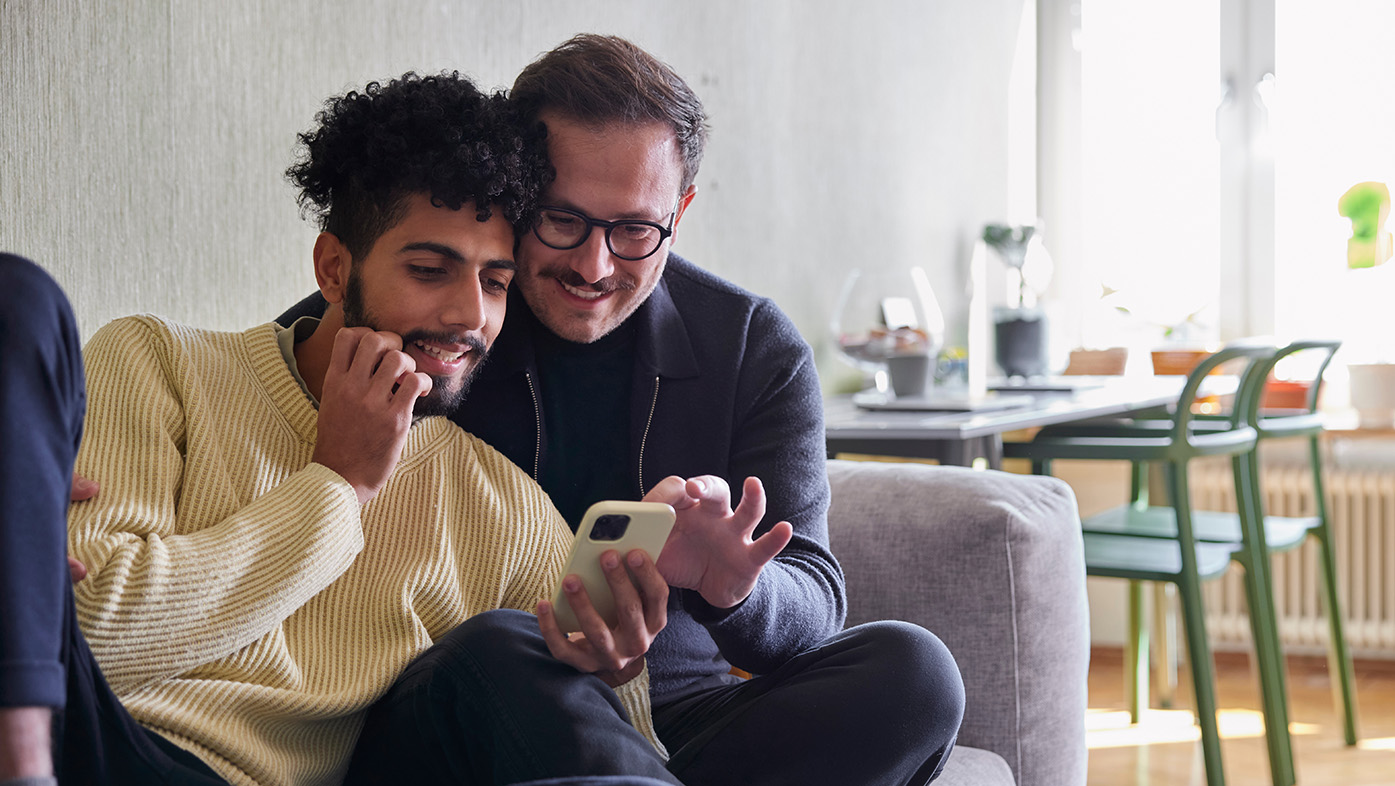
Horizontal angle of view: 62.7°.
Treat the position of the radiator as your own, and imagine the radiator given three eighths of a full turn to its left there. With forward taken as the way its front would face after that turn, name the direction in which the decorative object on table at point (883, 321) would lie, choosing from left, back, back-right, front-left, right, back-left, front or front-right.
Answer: back

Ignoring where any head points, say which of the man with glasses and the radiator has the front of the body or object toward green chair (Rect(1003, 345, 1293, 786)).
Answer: the radiator

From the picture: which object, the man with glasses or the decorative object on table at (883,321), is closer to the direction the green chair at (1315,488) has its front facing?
the decorative object on table

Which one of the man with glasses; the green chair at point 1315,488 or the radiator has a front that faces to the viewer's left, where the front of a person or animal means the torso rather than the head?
the green chair

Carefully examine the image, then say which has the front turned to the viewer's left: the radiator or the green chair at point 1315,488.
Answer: the green chair

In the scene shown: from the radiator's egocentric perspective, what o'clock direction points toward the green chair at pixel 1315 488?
The green chair is roughly at 12 o'clock from the radiator.

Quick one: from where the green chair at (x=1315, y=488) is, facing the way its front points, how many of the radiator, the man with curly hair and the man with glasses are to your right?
1

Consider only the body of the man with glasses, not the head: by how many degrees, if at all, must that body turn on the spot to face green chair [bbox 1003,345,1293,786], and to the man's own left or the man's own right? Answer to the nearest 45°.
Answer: approximately 135° to the man's own left

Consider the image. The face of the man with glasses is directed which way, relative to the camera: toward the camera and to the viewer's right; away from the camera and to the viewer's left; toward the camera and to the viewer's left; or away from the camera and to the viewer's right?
toward the camera and to the viewer's left

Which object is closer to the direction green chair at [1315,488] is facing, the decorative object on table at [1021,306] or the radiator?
the decorative object on table

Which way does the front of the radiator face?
toward the camera

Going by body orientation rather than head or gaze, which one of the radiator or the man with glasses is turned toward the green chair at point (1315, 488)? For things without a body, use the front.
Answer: the radiator

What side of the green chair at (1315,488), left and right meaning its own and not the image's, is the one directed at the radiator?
right

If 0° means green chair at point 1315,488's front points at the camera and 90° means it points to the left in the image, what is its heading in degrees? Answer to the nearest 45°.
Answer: approximately 90°

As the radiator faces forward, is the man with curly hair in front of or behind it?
in front

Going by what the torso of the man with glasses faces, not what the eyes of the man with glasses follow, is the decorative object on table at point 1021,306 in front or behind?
behind
